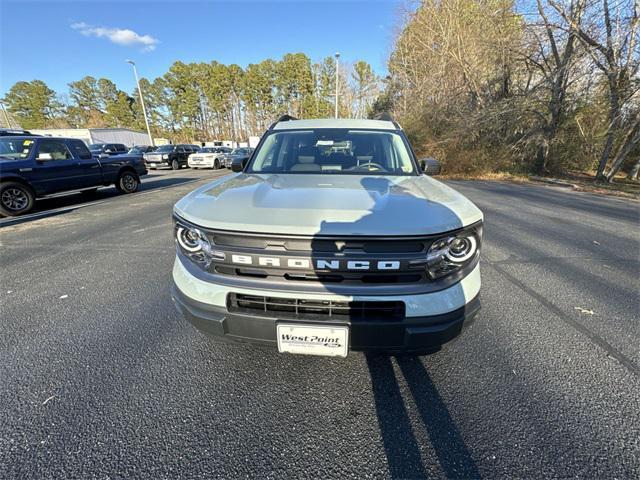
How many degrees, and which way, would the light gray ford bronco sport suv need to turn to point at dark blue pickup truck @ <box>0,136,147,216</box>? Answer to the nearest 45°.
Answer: approximately 135° to its right

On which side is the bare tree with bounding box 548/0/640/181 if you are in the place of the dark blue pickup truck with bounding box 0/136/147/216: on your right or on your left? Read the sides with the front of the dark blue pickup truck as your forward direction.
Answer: on your left

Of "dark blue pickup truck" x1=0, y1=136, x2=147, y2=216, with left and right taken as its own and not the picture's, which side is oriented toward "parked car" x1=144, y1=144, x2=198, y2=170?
back

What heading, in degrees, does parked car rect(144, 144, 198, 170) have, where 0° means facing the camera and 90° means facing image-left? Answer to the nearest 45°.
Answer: approximately 45°

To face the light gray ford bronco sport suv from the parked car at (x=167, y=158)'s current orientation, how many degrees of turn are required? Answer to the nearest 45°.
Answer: approximately 45° to its left

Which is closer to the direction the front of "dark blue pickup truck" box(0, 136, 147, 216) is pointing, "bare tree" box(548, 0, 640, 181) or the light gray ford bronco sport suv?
the light gray ford bronco sport suv

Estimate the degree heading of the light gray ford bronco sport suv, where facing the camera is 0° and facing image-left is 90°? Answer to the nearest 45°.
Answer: approximately 0°

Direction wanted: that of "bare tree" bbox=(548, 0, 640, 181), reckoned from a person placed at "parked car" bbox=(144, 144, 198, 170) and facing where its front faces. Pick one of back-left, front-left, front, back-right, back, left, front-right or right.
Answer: left
